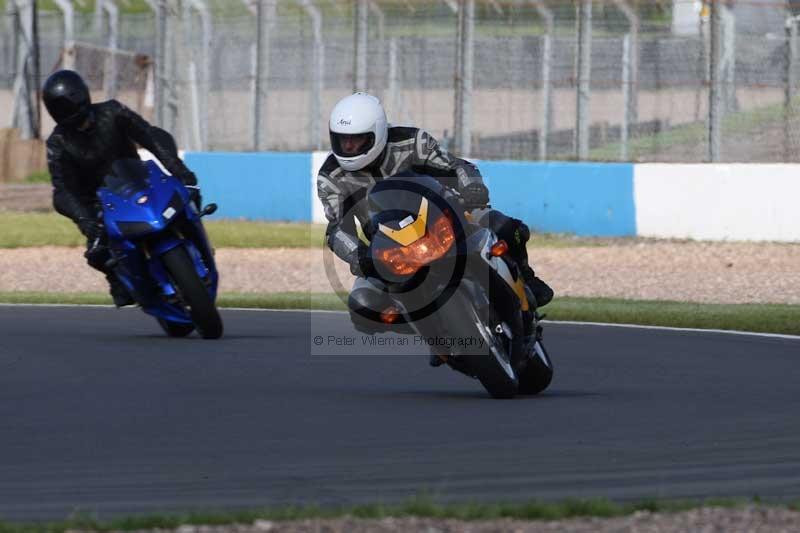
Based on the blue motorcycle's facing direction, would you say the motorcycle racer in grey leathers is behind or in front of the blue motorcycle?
in front

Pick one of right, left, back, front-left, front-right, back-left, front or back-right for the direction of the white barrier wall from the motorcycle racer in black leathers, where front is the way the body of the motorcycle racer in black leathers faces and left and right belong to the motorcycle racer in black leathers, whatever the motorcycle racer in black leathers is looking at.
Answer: back-left

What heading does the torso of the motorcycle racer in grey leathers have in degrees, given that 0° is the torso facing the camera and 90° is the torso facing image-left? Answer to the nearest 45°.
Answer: approximately 45°

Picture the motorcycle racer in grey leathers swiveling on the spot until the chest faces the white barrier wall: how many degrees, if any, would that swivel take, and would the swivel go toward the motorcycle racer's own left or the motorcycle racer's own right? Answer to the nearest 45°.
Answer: approximately 135° to the motorcycle racer's own right

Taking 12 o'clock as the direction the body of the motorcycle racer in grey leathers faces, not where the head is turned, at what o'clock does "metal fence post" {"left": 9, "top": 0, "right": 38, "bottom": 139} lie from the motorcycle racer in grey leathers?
The metal fence post is roughly at 4 o'clock from the motorcycle racer in grey leathers.

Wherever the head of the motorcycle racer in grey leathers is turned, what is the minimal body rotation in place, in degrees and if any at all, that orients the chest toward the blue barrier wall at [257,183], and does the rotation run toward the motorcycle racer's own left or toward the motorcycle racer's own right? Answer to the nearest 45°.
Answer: approximately 135° to the motorcycle racer's own right

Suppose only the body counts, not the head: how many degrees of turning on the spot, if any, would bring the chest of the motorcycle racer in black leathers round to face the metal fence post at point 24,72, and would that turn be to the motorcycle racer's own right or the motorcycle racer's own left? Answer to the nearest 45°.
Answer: approximately 180°

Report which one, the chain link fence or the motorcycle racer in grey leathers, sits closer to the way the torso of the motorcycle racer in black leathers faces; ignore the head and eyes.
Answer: the motorcycle racer in grey leathers

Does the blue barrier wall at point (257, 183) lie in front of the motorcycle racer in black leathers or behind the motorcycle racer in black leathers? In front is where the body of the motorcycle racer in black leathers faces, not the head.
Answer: behind

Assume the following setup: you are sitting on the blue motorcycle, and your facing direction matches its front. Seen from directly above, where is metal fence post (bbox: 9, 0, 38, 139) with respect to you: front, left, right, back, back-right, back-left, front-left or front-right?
back

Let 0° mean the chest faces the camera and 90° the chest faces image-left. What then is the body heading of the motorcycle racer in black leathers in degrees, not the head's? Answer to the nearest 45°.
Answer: approximately 0°

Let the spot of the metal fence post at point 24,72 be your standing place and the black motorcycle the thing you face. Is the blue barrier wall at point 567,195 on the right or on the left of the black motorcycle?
left

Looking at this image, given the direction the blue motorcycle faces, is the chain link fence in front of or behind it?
behind

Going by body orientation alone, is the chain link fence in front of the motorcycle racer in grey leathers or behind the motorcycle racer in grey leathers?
behind
